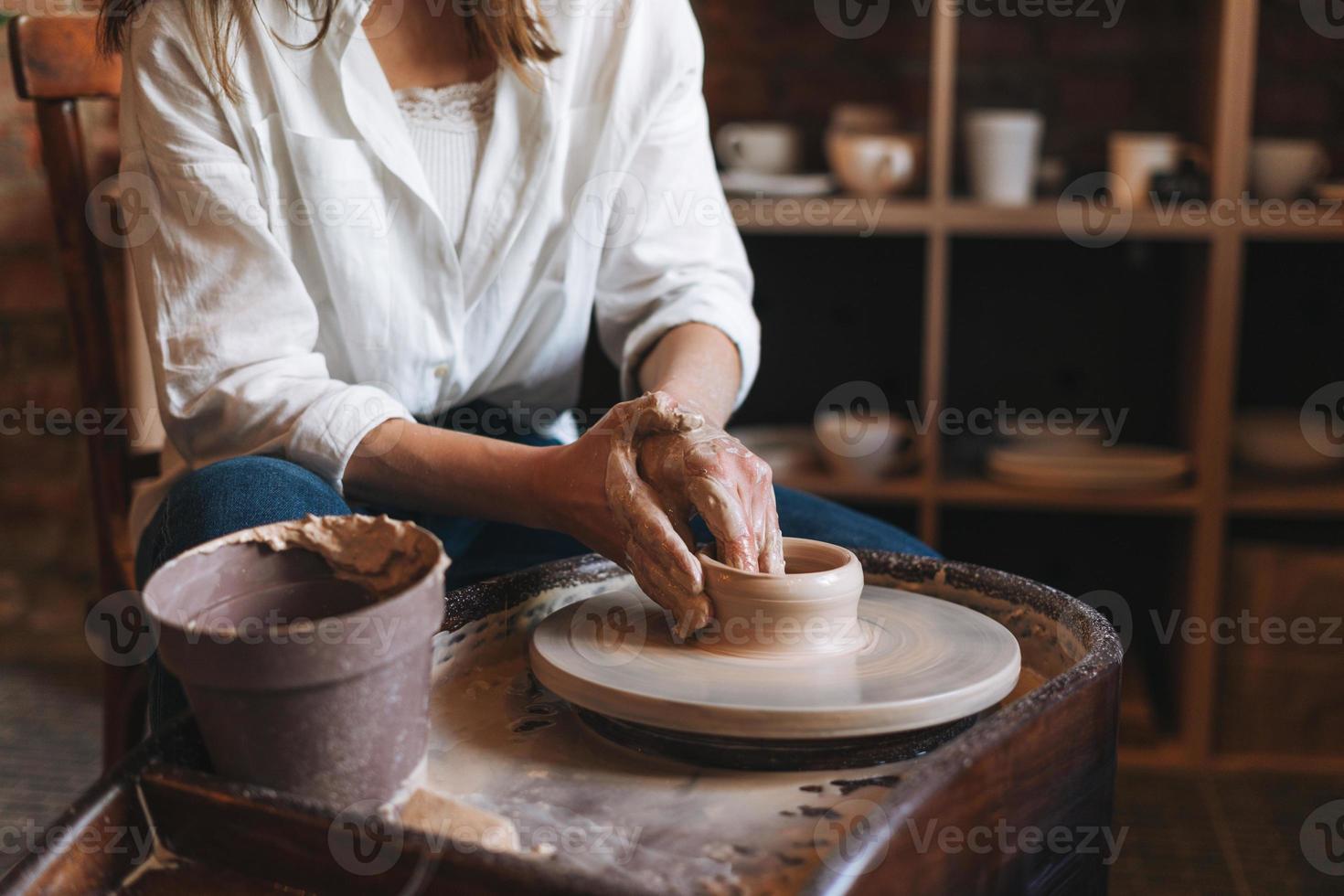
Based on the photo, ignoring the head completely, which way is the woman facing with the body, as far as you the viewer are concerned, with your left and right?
facing the viewer and to the right of the viewer

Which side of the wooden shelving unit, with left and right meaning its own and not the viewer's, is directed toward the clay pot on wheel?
front

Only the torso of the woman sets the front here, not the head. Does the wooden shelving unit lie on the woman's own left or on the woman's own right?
on the woman's own left

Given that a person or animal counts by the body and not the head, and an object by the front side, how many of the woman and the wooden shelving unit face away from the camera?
0

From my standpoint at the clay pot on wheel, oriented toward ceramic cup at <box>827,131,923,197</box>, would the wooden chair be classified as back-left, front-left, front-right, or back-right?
front-left

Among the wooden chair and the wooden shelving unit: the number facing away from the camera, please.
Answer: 0

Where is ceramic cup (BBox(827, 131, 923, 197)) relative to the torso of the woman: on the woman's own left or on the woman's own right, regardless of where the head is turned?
on the woman's own left

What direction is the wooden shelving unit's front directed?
toward the camera
